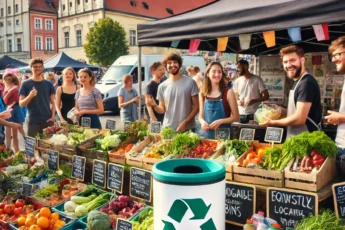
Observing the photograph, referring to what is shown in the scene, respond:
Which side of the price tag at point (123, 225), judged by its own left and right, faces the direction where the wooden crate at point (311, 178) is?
left

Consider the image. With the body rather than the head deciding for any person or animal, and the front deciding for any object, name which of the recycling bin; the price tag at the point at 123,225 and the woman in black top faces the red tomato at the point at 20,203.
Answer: the woman in black top

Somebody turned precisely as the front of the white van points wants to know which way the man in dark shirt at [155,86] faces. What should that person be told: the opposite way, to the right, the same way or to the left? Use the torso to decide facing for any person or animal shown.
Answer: to the left

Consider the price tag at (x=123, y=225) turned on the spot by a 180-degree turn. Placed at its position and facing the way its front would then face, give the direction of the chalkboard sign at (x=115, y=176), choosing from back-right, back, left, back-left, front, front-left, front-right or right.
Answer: front

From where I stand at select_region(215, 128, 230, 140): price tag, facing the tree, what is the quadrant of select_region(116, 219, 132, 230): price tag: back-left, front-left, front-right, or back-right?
back-left

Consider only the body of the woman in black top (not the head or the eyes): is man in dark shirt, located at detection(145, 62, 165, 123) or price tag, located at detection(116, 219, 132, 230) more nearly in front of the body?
the price tag

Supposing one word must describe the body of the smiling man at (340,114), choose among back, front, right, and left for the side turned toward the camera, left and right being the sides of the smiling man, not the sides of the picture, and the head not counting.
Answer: left

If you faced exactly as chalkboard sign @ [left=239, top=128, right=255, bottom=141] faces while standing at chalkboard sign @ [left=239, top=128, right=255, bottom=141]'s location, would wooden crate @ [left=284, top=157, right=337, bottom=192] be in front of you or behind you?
in front
